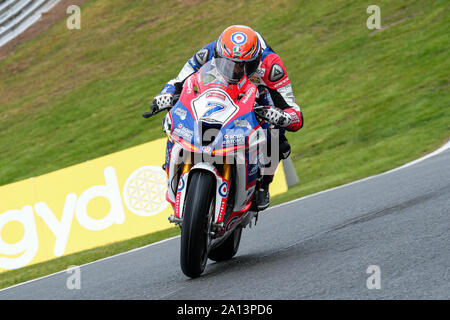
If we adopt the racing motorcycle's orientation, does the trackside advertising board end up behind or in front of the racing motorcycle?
behind

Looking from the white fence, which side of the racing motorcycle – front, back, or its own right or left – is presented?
back

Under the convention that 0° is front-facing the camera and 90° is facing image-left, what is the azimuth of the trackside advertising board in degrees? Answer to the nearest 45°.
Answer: approximately 0°

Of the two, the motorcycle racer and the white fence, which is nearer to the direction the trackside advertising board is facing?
the motorcycle racer

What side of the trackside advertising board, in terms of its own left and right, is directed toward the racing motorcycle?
front

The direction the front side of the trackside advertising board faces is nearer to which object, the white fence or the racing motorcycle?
the racing motorcycle

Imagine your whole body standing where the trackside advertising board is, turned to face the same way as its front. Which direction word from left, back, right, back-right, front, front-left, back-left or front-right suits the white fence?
back

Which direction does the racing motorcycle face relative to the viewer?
toward the camera

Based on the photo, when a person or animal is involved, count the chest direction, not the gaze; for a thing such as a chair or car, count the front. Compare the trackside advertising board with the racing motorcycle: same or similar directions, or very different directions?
same or similar directions

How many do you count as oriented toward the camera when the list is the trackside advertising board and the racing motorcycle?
2
